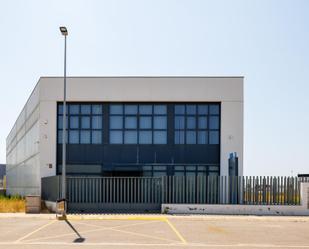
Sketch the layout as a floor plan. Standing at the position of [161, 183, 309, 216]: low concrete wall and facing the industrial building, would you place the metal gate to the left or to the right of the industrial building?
left

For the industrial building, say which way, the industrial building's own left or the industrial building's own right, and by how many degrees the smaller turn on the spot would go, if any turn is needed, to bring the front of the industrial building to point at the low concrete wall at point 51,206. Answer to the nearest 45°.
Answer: approximately 45° to the industrial building's own right

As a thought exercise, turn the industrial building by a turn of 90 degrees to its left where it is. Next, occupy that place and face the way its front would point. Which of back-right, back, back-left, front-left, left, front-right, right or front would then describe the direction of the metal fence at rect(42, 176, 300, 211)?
right

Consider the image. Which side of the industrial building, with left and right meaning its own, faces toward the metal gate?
front

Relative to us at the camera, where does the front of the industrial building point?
facing the viewer
